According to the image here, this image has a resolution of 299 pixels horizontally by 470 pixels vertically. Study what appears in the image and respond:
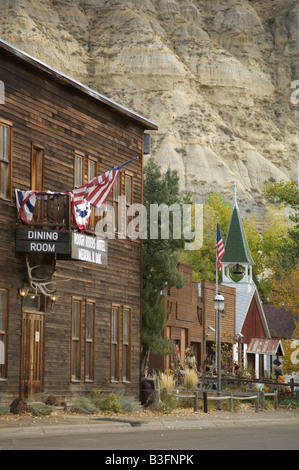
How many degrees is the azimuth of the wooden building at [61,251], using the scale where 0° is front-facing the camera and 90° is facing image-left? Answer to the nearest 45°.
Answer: approximately 315°

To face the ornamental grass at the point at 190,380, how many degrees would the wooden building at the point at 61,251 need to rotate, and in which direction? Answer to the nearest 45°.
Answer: approximately 90° to its left

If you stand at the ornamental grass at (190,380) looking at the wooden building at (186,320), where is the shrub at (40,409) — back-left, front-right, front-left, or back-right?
back-left

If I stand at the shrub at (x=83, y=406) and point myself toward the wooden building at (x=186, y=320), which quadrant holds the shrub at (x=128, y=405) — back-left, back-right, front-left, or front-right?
front-right

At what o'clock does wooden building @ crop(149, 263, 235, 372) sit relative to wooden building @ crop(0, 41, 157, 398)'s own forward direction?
wooden building @ crop(149, 263, 235, 372) is roughly at 8 o'clock from wooden building @ crop(0, 41, 157, 398).
